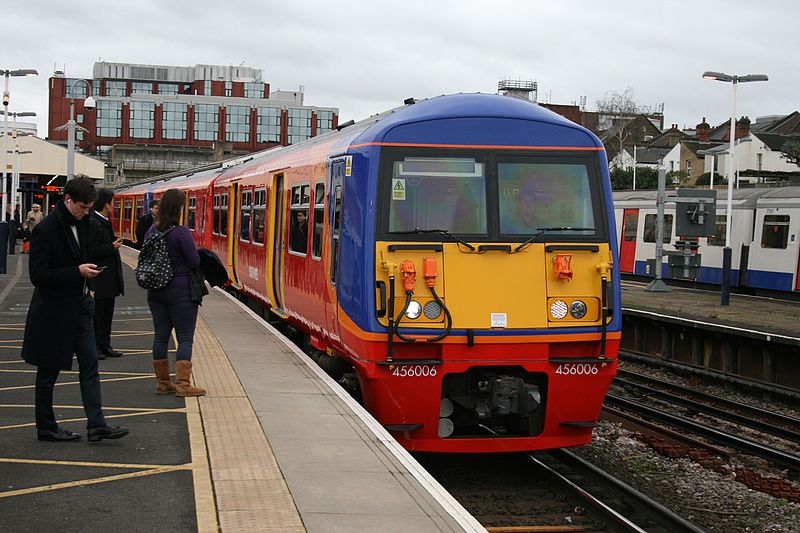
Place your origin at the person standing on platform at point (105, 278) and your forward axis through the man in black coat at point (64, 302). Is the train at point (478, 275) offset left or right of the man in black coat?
left

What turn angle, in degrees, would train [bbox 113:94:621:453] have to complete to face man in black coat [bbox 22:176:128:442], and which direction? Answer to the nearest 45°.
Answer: approximately 90° to its right

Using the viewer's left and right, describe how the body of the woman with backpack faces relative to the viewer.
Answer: facing away from the viewer and to the right of the viewer

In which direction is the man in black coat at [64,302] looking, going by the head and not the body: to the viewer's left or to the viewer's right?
to the viewer's right

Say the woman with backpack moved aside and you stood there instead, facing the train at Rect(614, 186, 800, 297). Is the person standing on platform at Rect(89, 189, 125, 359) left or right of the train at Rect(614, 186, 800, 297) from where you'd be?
left

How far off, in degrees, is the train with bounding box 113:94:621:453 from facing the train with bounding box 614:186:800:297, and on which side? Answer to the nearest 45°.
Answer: approximately 90° to its left

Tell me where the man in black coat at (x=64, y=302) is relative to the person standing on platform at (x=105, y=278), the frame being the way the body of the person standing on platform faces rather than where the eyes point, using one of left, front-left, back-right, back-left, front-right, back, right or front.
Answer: right

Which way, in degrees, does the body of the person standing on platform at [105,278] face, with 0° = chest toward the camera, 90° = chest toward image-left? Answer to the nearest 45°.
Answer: approximately 270°

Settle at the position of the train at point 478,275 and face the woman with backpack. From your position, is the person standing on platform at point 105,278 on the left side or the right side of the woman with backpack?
right

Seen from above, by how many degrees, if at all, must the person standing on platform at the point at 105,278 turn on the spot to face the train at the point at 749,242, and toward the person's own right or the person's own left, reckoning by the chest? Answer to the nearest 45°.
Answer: approximately 45° to the person's own left

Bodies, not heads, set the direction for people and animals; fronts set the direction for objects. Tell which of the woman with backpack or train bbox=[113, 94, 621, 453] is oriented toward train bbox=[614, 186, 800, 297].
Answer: the woman with backpack

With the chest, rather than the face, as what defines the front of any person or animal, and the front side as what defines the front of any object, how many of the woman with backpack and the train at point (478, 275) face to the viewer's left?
0

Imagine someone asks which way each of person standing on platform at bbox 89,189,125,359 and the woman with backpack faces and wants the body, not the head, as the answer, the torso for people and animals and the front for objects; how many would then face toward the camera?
0
